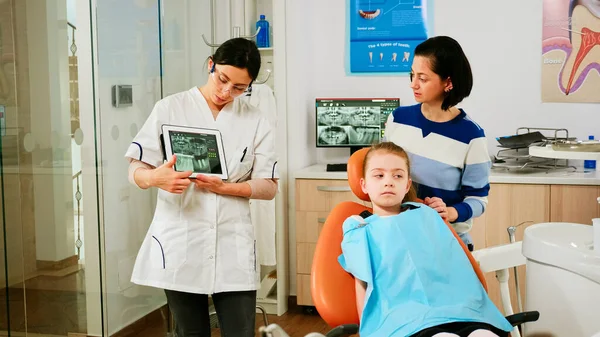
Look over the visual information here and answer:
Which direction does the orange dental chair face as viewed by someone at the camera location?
facing the viewer and to the right of the viewer

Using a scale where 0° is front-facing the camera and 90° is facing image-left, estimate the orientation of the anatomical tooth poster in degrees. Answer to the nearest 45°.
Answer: approximately 0°

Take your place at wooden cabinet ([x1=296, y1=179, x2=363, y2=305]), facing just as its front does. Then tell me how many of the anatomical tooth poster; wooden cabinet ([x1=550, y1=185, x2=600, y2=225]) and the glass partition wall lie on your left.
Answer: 2

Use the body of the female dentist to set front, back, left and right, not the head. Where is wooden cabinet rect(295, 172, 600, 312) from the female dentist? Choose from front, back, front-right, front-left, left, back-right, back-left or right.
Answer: back-left

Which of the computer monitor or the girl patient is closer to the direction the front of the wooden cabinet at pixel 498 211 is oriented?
the girl patient
